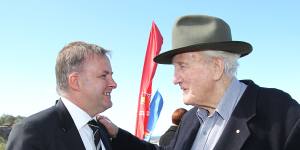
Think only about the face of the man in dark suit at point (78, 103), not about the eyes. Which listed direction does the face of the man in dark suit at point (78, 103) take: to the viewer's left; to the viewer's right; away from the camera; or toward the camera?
to the viewer's right

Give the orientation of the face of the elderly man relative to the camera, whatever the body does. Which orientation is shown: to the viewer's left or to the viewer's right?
to the viewer's left

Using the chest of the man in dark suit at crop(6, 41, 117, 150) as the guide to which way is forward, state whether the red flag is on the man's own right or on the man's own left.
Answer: on the man's own left

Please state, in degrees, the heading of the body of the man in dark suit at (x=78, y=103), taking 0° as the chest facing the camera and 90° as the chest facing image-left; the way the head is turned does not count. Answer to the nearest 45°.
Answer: approximately 315°

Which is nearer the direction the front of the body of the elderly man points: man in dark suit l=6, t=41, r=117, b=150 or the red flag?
the man in dark suit

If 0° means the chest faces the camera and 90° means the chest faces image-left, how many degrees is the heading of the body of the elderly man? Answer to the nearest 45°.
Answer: approximately 45°

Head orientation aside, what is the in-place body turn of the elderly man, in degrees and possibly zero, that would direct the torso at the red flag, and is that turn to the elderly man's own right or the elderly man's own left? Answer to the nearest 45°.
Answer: approximately 135° to the elderly man's own right

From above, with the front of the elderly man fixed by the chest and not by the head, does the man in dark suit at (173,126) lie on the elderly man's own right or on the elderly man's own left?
on the elderly man's own right

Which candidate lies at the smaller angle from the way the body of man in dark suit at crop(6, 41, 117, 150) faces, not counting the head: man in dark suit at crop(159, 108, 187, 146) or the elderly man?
the elderly man

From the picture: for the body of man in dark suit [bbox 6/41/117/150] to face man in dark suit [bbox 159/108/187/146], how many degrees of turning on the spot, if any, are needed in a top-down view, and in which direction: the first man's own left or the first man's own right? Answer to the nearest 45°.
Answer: approximately 90° to the first man's own left
